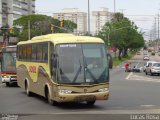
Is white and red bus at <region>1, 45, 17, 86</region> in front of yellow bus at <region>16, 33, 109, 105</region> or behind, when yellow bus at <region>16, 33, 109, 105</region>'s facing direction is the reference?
behind

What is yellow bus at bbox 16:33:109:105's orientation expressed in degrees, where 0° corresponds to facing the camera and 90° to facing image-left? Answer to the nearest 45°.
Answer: approximately 315°

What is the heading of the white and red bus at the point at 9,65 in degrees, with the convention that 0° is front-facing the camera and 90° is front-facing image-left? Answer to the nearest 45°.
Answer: approximately 0°

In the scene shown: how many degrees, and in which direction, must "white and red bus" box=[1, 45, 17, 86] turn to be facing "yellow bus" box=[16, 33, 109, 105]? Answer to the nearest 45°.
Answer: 0° — it already faces it
